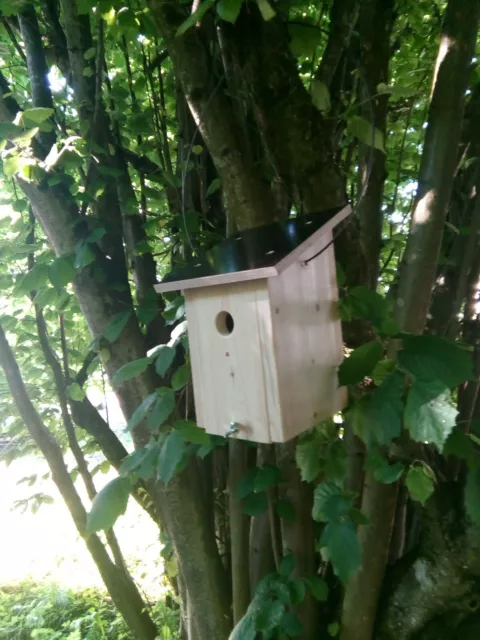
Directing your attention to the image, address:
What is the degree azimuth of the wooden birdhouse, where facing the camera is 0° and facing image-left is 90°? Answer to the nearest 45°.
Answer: approximately 45°
